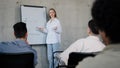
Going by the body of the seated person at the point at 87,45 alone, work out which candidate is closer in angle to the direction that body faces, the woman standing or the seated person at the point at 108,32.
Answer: the woman standing

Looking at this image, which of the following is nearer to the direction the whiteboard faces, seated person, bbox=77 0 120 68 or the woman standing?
the seated person

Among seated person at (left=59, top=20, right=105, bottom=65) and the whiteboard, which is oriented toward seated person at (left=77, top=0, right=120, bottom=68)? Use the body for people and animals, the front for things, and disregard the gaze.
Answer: the whiteboard

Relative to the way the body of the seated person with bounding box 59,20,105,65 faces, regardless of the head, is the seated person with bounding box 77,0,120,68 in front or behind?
behind

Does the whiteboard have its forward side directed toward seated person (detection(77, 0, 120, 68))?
yes

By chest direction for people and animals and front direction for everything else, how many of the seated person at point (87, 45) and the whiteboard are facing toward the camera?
1

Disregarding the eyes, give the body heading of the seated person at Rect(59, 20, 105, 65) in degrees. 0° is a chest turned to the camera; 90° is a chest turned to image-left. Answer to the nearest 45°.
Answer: approximately 135°

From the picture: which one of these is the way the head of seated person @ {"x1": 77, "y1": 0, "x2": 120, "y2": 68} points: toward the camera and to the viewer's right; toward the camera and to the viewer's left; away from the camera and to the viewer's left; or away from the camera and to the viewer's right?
away from the camera and to the viewer's left

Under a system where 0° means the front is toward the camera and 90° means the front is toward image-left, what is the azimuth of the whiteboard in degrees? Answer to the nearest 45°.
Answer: approximately 0°

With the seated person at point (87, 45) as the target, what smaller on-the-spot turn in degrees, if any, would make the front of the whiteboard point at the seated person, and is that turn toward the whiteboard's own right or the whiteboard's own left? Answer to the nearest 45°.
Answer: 0° — it already faces them

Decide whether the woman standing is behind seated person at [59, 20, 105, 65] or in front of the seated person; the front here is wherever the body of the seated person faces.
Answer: in front

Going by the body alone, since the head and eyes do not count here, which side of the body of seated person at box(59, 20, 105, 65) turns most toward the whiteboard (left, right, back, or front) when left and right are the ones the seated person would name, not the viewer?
front
